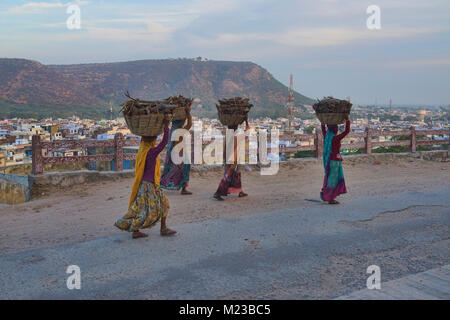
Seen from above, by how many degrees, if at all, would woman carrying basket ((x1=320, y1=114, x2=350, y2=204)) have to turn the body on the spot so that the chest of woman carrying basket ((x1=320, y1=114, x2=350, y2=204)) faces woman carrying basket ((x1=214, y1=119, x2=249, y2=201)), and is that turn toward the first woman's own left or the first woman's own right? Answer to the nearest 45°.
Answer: approximately 135° to the first woman's own left

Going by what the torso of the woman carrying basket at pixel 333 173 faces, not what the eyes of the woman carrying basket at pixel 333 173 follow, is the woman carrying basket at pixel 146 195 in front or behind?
behind

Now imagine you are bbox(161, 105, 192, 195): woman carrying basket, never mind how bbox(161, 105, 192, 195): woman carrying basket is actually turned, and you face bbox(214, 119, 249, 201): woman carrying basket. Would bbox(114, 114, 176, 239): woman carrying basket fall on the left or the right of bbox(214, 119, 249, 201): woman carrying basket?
right

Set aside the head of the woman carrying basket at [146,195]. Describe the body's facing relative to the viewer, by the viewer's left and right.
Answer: facing to the right of the viewer

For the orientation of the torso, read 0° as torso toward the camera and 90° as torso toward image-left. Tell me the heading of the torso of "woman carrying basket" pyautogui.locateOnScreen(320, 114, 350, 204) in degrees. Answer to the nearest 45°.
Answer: approximately 225°
